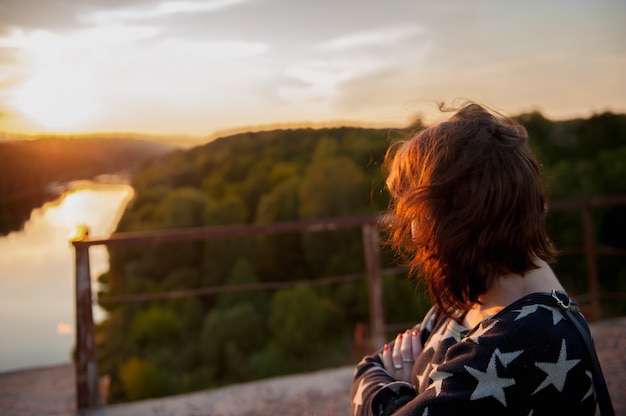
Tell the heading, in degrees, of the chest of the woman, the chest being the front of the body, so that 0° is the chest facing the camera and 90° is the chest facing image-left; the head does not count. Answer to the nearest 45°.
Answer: approximately 90°

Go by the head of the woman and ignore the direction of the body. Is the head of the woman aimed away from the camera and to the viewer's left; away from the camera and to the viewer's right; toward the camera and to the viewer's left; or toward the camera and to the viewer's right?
away from the camera and to the viewer's left

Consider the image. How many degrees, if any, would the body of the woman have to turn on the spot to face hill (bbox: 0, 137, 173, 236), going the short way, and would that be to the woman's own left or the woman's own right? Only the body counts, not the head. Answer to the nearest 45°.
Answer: approximately 45° to the woman's own right
